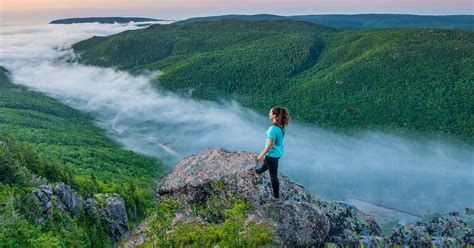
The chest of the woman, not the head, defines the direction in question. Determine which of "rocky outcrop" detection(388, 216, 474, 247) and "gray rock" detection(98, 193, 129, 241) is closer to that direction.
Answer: the gray rock

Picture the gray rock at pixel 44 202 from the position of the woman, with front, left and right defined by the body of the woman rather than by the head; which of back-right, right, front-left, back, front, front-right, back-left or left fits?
front-right

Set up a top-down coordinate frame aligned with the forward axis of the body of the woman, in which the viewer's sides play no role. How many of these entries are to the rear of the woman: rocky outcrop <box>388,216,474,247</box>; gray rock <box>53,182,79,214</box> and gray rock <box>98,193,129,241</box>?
1

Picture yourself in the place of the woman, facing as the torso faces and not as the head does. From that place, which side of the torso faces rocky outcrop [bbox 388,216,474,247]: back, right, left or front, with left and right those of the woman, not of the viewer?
back

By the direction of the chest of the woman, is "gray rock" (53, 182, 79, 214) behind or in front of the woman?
in front

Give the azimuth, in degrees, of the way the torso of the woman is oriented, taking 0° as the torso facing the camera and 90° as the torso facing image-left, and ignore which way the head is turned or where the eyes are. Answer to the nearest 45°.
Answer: approximately 90°
